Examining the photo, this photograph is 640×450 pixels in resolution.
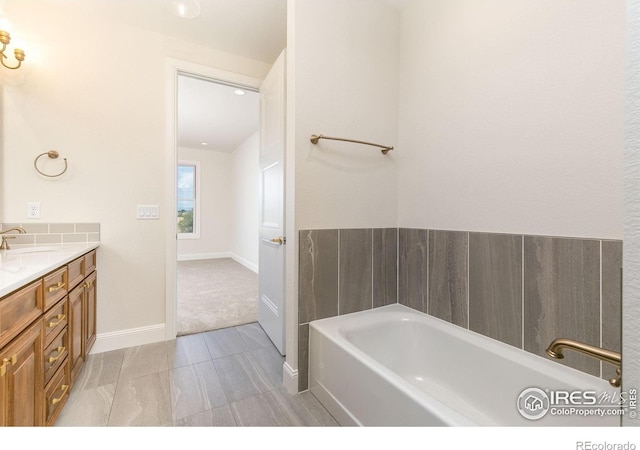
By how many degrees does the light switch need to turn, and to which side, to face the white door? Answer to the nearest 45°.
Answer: approximately 45° to its left

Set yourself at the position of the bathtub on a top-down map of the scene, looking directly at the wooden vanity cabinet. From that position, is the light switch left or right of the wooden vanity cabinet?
right

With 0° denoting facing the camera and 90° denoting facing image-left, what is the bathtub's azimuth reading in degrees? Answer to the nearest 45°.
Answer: approximately 45°

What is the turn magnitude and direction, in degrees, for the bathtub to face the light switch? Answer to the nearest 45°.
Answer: approximately 45° to its right
